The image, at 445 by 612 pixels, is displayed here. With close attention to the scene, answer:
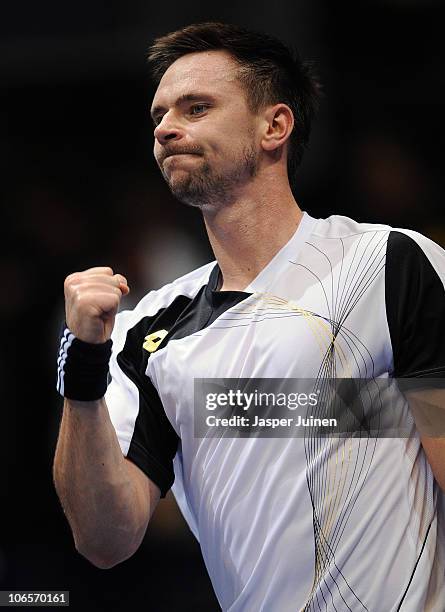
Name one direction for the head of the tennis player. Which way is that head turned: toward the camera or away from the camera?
toward the camera

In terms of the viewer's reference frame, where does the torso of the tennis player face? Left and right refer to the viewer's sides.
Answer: facing the viewer and to the left of the viewer
